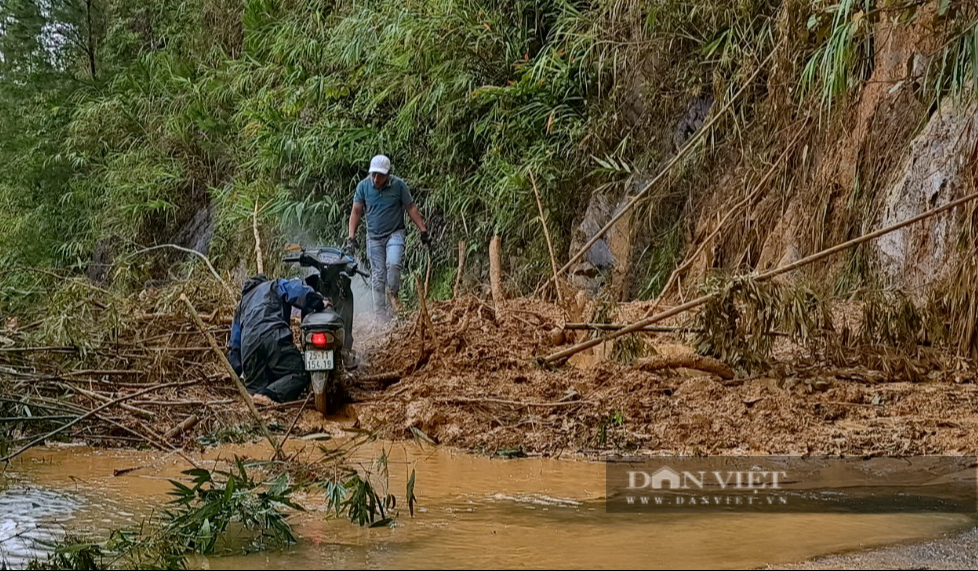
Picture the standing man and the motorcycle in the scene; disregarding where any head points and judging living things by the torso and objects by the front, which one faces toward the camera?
the standing man

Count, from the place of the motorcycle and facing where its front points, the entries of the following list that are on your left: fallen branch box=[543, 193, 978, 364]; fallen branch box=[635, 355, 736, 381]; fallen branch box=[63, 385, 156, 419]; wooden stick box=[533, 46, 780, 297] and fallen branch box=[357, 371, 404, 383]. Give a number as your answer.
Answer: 1

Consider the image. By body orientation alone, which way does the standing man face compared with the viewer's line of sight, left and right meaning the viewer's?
facing the viewer

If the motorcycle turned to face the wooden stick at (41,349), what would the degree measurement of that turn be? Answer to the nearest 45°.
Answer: approximately 90° to its left

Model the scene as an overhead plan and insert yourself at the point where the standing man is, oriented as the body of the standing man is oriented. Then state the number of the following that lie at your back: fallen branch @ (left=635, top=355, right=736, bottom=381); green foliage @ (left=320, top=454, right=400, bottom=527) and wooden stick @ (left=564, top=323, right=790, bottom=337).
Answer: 0

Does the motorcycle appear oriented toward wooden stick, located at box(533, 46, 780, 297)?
no

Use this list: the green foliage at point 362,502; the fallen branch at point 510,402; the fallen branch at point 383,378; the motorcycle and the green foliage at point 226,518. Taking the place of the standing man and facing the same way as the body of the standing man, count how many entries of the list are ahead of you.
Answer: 5

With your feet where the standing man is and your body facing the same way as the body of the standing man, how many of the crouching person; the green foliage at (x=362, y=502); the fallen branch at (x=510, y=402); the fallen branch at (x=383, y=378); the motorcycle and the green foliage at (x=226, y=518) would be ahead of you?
6

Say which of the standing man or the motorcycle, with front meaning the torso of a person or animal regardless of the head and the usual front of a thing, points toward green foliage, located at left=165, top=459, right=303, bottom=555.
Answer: the standing man

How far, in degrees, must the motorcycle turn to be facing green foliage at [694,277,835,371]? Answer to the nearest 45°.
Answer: approximately 90° to its right

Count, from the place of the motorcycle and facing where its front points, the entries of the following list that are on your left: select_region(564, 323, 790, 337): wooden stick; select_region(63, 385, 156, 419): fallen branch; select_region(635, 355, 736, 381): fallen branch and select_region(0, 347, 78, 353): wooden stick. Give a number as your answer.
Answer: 2

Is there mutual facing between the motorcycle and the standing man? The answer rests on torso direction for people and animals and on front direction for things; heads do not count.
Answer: yes

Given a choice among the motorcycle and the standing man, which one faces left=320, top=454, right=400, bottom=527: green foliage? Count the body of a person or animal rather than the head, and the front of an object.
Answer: the standing man

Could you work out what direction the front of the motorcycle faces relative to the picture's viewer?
facing away from the viewer

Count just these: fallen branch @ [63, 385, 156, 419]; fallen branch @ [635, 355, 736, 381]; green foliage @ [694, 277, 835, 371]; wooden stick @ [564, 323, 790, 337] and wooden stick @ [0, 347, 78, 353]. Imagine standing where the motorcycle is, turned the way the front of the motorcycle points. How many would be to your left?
2

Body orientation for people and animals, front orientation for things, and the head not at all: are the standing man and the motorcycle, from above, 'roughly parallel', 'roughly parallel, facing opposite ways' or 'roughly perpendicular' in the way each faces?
roughly parallel, facing opposite ways

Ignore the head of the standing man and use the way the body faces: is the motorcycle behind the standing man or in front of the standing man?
in front

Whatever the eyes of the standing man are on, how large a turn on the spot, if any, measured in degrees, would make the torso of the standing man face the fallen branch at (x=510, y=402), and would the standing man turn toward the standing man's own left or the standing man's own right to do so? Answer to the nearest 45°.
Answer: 0° — they already face it
